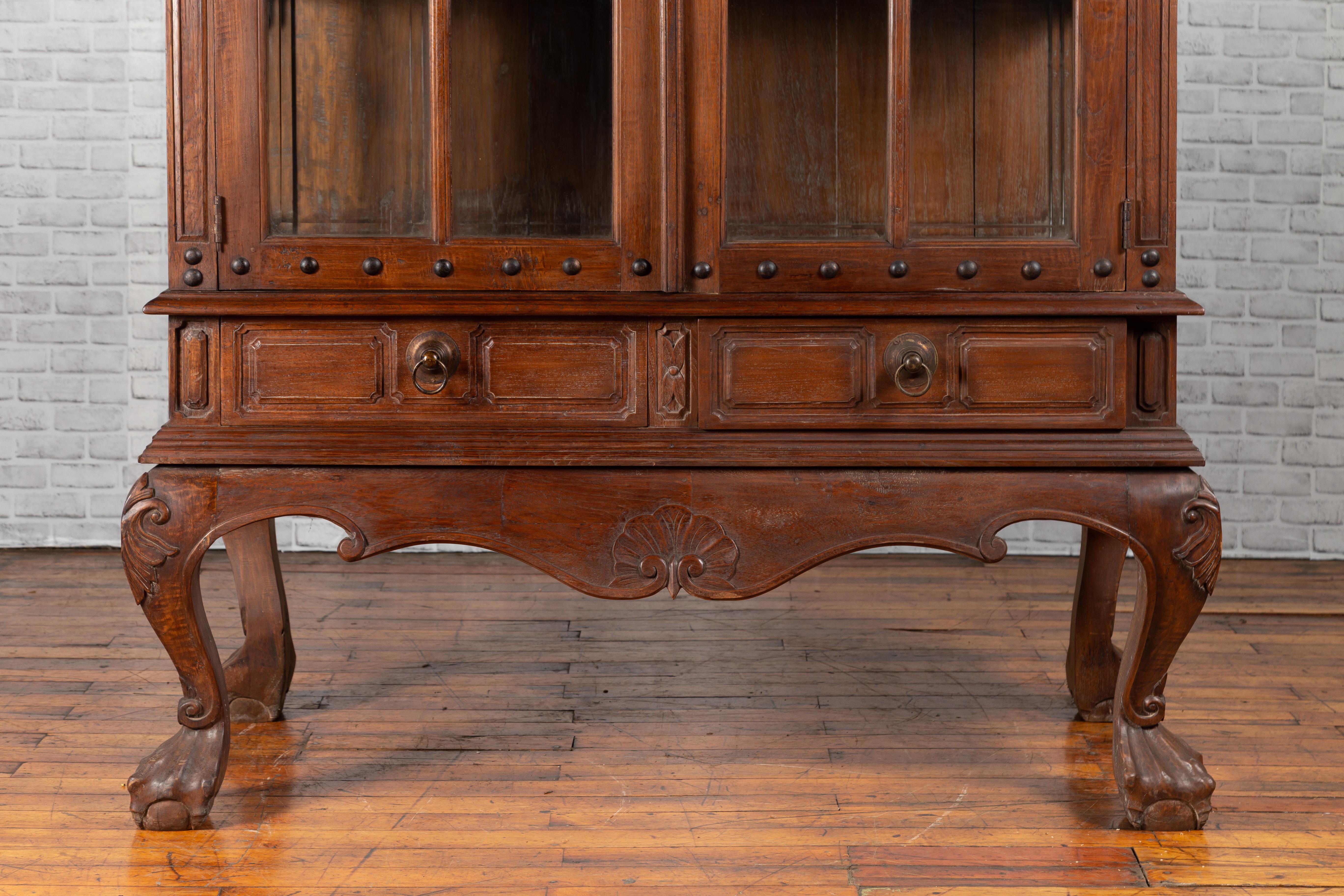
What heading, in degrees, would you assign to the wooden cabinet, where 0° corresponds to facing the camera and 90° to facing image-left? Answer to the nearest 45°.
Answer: approximately 0°
